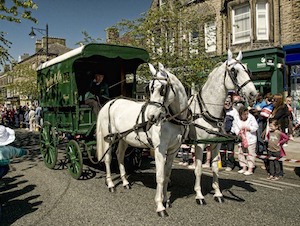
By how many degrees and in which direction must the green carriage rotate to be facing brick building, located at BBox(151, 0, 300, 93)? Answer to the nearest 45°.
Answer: approximately 90° to its left

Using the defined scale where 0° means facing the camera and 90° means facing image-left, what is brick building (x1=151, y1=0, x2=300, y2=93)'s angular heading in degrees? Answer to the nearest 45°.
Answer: approximately 45°

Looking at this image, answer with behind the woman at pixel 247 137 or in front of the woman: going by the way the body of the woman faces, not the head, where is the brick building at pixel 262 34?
behind

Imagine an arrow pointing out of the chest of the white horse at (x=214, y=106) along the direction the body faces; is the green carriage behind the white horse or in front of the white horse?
behind

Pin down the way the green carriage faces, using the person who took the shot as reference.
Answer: facing the viewer and to the right of the viewer

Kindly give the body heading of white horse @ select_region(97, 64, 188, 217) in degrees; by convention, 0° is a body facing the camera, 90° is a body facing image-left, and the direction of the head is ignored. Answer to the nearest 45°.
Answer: approximately 315°

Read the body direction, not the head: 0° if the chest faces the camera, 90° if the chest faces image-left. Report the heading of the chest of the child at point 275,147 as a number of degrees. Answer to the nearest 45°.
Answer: approximately 45°
